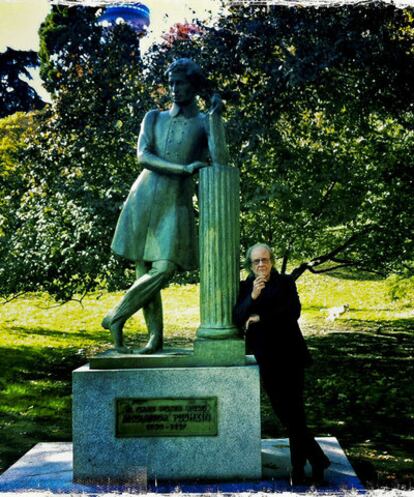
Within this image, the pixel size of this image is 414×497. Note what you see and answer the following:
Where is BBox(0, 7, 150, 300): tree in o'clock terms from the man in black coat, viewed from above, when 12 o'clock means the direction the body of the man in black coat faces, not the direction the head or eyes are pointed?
The tree is roughly at 5 o'clock from the man in black coat.

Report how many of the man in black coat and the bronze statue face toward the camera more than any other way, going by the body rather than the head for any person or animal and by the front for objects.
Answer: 2

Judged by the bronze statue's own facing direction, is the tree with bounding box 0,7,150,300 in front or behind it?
behind

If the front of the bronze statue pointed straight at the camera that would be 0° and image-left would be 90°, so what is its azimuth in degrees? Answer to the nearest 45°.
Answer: approximately 0°

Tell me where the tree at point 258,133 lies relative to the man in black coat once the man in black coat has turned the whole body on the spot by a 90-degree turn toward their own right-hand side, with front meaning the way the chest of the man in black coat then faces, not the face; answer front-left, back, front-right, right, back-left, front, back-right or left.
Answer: right

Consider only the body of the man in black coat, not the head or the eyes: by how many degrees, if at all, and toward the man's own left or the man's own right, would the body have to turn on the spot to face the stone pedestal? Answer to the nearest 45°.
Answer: approximately 90° to the man's own right

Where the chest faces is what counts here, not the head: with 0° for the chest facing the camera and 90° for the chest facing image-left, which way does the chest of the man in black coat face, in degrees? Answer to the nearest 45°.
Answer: approximately 0°

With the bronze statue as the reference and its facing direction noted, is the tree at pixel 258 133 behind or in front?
behind
